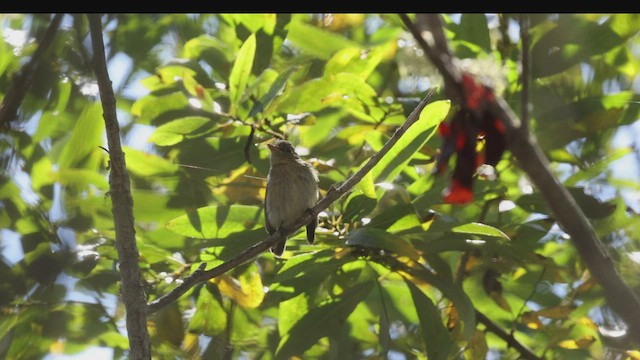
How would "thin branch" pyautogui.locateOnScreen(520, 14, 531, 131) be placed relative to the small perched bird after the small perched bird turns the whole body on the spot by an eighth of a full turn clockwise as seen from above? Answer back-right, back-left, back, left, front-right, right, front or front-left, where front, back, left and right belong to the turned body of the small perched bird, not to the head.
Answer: left

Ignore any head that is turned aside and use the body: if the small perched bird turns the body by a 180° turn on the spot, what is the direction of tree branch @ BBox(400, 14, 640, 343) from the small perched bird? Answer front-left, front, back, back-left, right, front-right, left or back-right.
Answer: back-right

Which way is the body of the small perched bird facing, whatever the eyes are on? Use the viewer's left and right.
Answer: facing the viewer and to the left of the viewer

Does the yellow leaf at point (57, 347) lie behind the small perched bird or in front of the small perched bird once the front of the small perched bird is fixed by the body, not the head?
behind

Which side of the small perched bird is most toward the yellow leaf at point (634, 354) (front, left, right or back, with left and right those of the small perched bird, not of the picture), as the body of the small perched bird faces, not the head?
left

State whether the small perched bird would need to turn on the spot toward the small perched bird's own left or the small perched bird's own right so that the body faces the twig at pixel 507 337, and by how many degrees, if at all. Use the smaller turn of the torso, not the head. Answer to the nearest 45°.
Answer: approximately 90° to the small perched bird's own left

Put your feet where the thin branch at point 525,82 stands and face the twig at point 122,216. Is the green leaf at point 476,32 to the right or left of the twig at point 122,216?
right

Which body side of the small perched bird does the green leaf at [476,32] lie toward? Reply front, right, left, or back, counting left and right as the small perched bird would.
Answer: left

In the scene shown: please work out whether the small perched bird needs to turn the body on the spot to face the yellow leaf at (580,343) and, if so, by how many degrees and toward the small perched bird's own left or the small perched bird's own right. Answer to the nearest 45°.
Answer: approximately 90° to the small perched bird's own left
